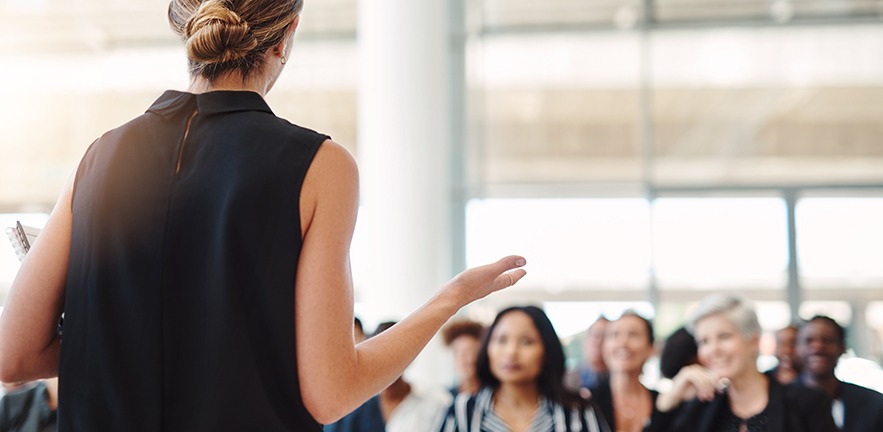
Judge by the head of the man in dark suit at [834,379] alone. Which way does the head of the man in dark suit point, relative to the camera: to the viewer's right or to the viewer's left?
to the viewer's left

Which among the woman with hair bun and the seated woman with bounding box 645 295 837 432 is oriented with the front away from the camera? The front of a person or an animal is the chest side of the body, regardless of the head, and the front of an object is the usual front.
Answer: the woman with hair bun

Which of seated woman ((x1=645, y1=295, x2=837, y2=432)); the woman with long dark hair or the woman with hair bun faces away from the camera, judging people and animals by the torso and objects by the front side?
the woman with hair bun

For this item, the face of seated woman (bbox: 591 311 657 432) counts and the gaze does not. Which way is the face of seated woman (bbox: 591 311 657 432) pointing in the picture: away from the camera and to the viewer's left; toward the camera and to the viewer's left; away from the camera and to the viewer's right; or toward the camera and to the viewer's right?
toward the camera and to the viewer's left

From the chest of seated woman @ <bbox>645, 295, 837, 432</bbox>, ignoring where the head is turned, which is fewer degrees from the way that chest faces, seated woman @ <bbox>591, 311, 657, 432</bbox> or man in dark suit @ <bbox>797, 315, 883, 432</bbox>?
the seated woman

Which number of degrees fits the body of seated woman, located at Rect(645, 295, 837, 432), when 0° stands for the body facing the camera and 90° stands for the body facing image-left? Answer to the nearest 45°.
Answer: approximately 45°

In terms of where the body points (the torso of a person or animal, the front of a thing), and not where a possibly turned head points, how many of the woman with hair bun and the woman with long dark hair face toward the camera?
1

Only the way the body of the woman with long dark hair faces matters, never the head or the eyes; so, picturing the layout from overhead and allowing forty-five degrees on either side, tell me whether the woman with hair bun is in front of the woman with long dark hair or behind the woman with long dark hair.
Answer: in front

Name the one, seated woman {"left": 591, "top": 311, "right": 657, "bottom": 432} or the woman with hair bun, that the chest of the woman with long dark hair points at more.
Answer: the woman with hair bun

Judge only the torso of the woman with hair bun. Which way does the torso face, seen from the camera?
away from the camera
